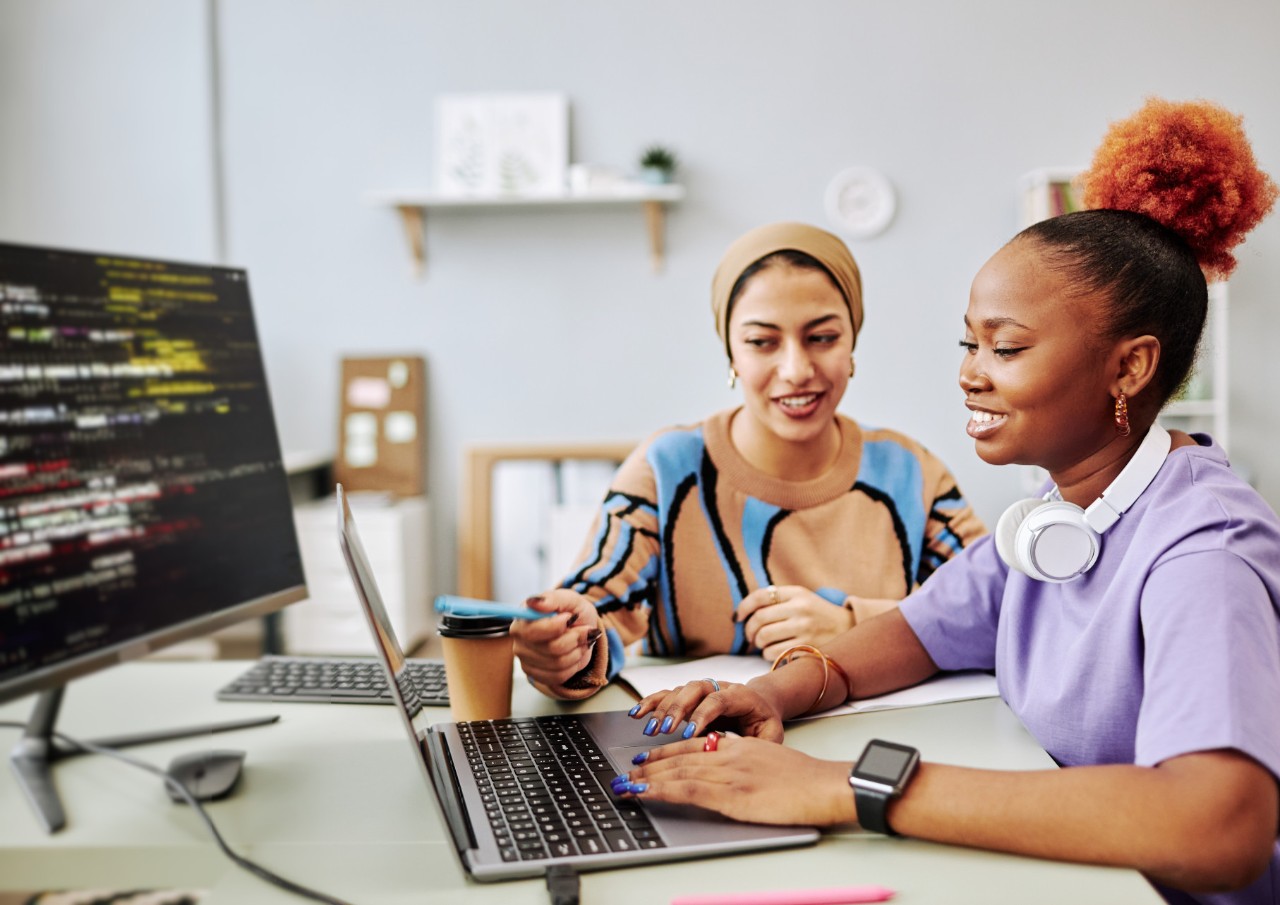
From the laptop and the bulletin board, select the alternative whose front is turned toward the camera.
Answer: the bulletin board

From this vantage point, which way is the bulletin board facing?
toward the camera

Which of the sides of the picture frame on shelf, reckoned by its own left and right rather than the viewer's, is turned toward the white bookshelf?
left

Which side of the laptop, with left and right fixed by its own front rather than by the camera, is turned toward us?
right

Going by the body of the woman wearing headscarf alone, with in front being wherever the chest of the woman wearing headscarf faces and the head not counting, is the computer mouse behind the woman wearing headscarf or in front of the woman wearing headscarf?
in front

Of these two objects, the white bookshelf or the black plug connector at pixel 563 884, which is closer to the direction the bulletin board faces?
the black plug connector

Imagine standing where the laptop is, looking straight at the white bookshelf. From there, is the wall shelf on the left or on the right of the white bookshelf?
left

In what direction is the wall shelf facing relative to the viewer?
toward the camera

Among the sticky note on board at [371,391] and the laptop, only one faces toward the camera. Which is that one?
the sticky note on board

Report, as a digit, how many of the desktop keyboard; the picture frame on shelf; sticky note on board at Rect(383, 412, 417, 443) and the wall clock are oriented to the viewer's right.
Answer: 0

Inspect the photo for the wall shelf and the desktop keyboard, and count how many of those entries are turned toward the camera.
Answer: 2

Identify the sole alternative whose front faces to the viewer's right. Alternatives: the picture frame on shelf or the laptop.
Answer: the laptop

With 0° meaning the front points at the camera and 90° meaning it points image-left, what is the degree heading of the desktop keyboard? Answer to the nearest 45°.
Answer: approximately 0°

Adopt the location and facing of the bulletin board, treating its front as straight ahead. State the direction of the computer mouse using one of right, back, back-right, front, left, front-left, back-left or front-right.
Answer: front

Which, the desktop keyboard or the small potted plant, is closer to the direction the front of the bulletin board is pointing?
the desktop keyboard

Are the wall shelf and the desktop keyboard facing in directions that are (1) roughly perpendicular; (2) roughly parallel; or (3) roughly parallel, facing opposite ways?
roughly parallel

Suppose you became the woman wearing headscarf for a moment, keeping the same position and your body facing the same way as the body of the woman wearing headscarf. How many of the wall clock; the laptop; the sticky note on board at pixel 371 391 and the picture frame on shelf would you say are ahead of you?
1
